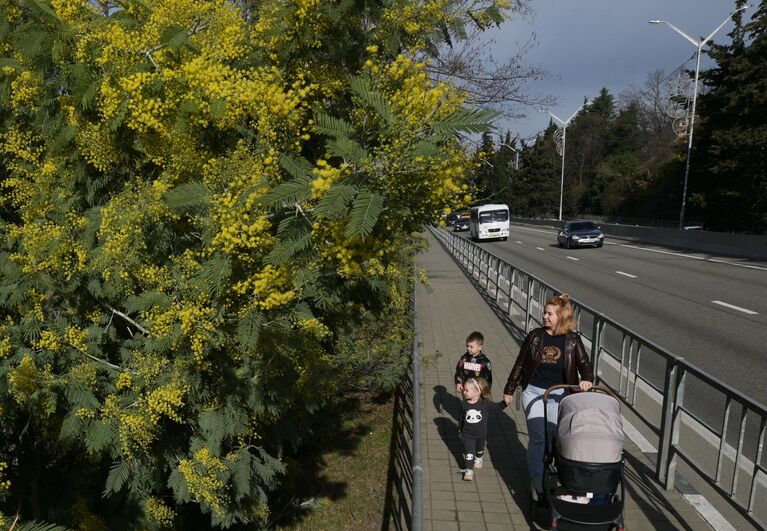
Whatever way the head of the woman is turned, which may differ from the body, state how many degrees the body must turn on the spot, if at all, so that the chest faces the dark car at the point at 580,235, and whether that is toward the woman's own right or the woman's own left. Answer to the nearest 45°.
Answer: approximately 180°

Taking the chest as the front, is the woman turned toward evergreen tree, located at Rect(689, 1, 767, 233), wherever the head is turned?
no

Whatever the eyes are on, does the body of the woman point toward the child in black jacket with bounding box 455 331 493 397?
no

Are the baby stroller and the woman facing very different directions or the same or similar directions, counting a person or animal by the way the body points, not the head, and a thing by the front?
same or similar directions

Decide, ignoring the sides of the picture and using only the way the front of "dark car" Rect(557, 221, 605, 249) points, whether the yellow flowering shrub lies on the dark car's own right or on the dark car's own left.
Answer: on the dark car's own right

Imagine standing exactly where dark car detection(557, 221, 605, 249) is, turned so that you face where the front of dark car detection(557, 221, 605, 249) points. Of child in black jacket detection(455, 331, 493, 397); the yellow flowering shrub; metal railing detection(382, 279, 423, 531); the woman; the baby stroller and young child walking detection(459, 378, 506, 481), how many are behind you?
0

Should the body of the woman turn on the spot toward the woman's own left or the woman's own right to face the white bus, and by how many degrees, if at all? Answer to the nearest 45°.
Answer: approximately 180°

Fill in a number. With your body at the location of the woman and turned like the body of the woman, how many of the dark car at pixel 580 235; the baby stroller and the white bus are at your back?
2

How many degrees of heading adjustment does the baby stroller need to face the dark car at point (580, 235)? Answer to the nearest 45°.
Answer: approximately 180°

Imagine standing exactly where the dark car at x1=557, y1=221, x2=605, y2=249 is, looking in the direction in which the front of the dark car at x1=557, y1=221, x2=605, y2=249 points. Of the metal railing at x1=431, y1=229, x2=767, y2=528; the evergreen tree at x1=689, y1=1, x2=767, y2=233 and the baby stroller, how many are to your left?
1

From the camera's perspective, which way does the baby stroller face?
toward the camera

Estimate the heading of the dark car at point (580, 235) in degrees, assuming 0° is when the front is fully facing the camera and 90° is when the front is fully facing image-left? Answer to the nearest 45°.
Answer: approximately 315°

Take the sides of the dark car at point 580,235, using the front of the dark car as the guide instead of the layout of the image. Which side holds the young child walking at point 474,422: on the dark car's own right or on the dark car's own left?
on the dark car's own right

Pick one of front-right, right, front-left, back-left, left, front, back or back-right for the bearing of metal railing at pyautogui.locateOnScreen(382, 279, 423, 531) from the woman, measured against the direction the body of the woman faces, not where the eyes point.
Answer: right

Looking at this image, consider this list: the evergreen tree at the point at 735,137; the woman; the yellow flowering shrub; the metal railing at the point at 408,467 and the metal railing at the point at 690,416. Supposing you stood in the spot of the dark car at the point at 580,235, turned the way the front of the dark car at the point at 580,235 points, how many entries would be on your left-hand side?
1

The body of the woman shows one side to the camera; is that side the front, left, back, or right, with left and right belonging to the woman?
front

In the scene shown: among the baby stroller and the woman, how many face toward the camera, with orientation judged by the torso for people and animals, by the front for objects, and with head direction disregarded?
2
